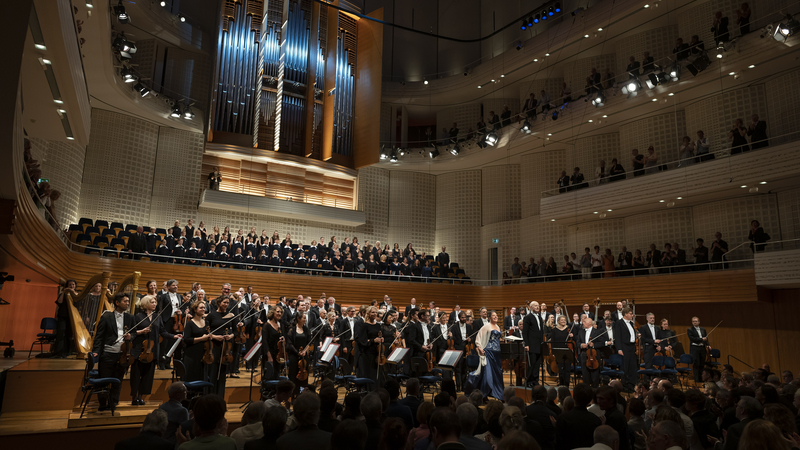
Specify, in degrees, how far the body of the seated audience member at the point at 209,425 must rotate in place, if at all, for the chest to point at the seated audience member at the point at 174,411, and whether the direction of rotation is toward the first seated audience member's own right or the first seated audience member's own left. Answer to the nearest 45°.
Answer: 0° — they already face them

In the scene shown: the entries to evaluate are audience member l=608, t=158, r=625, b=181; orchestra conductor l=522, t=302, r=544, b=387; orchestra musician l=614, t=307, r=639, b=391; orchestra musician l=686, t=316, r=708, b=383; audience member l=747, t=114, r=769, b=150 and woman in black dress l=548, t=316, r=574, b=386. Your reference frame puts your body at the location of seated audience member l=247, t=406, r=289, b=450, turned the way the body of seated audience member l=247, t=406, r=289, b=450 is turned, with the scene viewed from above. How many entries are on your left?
0

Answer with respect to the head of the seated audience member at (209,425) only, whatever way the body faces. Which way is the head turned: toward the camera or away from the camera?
away from the camera

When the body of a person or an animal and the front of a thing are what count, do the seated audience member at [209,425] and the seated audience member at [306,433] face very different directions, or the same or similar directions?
same or similar directions

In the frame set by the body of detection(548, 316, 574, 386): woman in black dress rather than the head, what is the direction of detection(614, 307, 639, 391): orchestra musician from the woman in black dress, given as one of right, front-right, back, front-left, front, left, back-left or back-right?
left

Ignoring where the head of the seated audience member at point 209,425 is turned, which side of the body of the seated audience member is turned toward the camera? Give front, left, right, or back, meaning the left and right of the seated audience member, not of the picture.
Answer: back

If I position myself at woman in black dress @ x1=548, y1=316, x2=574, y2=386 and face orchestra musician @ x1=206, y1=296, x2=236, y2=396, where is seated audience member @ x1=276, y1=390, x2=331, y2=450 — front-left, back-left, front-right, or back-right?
front-left

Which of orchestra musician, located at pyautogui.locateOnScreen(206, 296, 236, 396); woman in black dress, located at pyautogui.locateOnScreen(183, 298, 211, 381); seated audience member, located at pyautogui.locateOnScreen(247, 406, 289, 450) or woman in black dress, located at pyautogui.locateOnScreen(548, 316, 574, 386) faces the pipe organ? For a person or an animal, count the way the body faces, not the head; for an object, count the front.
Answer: the seated audience member

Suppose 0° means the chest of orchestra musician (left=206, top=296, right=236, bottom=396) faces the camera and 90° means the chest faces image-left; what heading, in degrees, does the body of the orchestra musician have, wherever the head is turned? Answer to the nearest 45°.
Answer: approximately 315°

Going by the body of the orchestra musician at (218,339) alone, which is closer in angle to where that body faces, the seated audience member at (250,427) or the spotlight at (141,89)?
the seated audience member

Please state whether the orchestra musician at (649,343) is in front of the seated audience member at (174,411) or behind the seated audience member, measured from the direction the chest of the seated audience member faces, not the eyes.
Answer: in front

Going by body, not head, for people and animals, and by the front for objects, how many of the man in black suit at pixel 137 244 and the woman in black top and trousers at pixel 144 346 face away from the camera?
0

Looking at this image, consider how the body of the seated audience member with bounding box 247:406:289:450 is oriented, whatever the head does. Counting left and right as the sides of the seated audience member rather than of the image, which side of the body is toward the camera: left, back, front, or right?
back

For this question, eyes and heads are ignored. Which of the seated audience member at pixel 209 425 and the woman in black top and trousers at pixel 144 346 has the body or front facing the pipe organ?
the seated audience member

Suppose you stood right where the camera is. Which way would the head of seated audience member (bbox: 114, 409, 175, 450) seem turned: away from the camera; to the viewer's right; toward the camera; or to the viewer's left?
away from the camera

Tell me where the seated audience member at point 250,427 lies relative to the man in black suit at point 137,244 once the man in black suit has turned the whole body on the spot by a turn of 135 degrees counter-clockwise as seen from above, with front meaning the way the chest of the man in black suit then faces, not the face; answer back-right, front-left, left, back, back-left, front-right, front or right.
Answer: back

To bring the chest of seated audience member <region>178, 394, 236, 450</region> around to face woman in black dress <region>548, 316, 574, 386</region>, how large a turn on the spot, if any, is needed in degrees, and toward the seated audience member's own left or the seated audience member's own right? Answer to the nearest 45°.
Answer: approximately 45° to the seated audience member's own right
